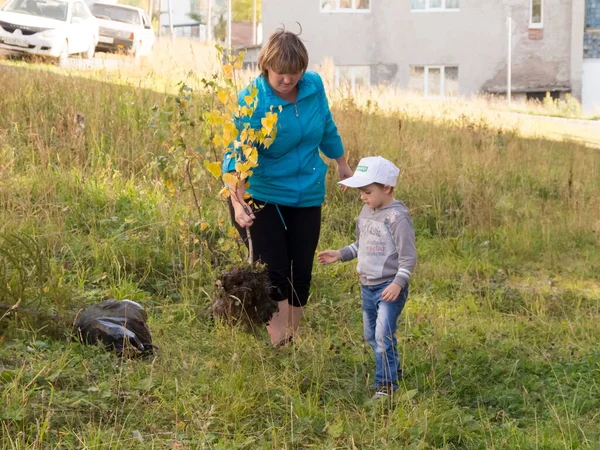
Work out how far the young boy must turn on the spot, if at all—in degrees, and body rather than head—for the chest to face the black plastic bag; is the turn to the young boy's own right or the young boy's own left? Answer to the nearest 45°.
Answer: approximately 45° to the young boy's own right

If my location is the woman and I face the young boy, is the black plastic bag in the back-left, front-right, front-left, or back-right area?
back-right

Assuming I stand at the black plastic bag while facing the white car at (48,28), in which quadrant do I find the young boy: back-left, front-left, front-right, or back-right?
back-right

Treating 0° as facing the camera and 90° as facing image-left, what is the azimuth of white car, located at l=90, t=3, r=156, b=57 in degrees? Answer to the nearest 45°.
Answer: approximately 45°

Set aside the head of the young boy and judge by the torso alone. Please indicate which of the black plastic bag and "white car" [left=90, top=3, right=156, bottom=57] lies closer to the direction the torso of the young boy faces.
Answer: the black plastic bag

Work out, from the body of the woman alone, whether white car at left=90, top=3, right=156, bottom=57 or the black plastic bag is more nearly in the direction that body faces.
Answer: the black plastic bag

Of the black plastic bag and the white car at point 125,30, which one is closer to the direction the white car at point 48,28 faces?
the black plastic bag

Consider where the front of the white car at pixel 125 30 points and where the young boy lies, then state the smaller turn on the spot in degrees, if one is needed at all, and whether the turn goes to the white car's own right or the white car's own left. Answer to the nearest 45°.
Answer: approximately 45° to the white car's own left

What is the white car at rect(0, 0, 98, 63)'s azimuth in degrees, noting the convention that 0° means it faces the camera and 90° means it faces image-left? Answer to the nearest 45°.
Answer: approximately 45°

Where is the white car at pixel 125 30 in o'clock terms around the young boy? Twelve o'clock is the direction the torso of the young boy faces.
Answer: The white car is roughly at 4 o'clock from the young boy.
